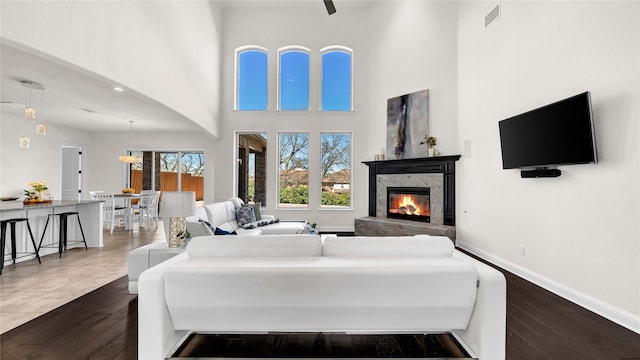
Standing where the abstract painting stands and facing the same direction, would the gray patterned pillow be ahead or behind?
ahead

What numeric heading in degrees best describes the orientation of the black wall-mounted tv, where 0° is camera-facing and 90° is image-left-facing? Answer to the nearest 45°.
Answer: approximately 45°

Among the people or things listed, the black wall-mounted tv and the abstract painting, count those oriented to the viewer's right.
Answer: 0

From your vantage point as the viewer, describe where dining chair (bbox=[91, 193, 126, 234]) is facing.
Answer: facing away from the viewer and to the right of the viewer

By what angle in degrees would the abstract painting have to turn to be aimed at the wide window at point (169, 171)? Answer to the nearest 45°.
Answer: approximately 45° to its right

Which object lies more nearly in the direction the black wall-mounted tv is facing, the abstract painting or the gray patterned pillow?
the gray patterned pillow

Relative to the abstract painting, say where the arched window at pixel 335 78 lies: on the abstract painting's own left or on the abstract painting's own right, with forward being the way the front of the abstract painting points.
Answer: on the abstract painting's own right

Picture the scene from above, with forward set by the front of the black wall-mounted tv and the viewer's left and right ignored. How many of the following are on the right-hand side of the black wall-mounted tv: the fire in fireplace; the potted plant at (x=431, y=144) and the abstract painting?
3

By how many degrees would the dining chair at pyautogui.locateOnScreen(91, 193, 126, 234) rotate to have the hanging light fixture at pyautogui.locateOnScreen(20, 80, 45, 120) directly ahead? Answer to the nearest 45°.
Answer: approximately 135° to its right

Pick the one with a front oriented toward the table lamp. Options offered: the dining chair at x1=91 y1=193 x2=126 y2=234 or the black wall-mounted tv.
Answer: the black wall-mounted tv
